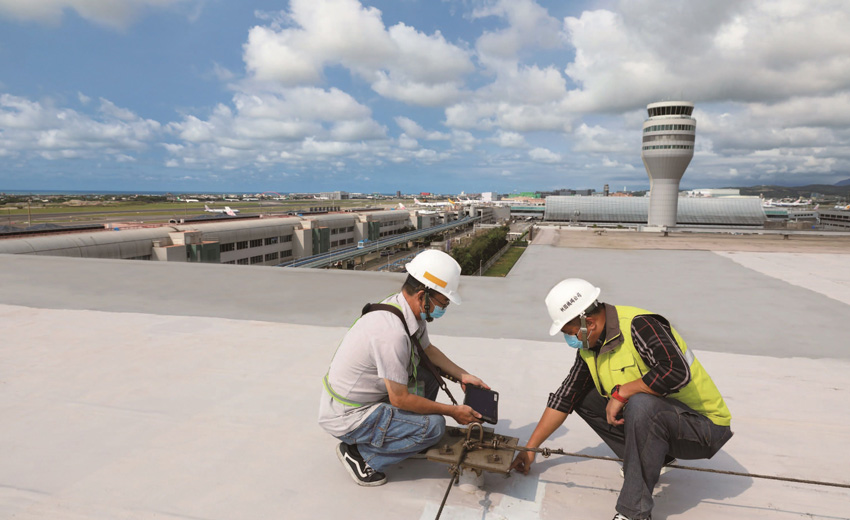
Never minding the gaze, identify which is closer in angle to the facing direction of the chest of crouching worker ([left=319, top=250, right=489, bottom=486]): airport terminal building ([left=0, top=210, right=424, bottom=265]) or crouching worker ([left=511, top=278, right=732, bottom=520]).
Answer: the crouching worker

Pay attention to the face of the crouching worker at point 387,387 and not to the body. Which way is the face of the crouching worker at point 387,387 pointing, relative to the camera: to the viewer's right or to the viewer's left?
to the viewer's right

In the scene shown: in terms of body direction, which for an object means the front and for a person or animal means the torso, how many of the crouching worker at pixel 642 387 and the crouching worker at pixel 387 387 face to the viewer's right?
1

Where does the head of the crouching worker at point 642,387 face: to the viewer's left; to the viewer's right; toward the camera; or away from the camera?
to the viewer's left

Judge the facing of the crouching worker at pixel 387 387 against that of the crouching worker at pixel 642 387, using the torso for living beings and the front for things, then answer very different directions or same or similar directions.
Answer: very different directions

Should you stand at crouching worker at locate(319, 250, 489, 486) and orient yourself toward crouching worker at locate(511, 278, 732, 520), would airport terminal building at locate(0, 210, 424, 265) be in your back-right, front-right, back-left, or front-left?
back-left

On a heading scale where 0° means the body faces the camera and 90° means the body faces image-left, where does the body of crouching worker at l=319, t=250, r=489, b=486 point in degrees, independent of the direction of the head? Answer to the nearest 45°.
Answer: approximately 270°

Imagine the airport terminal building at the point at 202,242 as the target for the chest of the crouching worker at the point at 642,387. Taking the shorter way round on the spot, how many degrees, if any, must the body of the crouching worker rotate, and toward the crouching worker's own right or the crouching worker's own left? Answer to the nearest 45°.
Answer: approximately 90° to the crouching worker's own right
